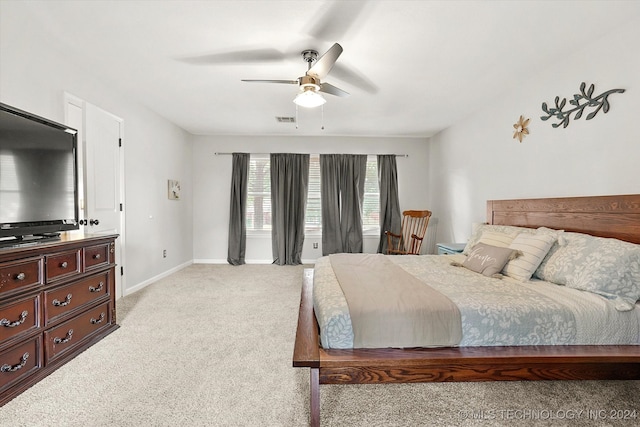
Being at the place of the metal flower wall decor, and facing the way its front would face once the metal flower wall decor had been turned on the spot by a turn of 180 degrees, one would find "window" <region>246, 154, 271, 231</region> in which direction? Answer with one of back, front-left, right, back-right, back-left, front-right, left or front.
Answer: back-left

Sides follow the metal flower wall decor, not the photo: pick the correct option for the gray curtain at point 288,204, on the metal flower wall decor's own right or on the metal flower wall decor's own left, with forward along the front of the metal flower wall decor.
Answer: on the metal flower wall decor's own right

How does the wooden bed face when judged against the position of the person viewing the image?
facing the viewer and to the left of the viewer

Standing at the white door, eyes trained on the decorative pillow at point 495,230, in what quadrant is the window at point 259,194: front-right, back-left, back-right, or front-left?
front-left

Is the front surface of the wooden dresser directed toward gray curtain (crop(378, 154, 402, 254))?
no

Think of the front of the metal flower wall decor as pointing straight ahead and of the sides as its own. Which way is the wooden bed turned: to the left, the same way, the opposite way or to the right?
the same way

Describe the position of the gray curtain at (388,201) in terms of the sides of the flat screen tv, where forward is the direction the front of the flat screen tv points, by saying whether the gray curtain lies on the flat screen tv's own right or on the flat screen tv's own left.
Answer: on the flat screen tv's own left

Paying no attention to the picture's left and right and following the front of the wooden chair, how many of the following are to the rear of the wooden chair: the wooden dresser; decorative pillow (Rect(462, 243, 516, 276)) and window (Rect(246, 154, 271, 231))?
0

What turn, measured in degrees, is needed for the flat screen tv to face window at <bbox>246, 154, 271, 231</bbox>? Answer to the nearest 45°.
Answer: approximately 90° to its left

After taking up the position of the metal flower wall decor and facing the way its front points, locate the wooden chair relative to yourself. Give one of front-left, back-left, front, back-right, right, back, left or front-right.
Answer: right

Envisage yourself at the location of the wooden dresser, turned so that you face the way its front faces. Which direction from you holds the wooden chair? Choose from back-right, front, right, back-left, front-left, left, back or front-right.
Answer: front-left

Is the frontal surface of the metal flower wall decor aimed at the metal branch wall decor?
no

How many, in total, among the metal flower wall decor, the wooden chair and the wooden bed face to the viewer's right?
0

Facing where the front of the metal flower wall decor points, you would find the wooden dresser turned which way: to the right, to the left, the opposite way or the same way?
the opposite way

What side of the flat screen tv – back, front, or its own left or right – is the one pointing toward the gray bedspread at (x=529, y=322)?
front

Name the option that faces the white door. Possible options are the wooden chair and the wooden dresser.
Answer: the wooden chair

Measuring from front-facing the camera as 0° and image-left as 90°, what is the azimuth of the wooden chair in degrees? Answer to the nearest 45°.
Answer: approximately 45°

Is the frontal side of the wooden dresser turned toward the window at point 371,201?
no

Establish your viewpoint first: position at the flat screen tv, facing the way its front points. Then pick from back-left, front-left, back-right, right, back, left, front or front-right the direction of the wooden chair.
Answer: front-left

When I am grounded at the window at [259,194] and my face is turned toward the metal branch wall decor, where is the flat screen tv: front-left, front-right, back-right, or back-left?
front-right

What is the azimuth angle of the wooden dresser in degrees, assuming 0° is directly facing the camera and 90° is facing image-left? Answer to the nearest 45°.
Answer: approximately 315°
